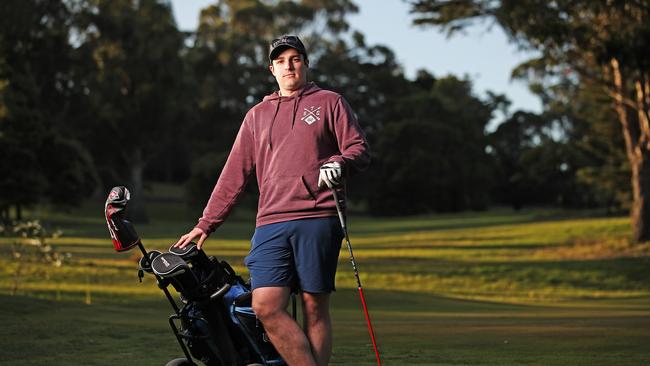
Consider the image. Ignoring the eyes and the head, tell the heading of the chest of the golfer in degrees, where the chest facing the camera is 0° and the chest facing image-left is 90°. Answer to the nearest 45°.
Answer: approximately 0°

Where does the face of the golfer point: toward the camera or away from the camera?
toward the camera

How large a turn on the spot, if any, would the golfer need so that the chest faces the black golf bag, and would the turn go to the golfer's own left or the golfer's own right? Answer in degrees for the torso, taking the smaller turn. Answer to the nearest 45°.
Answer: approximately 90° to the golfer's own right
